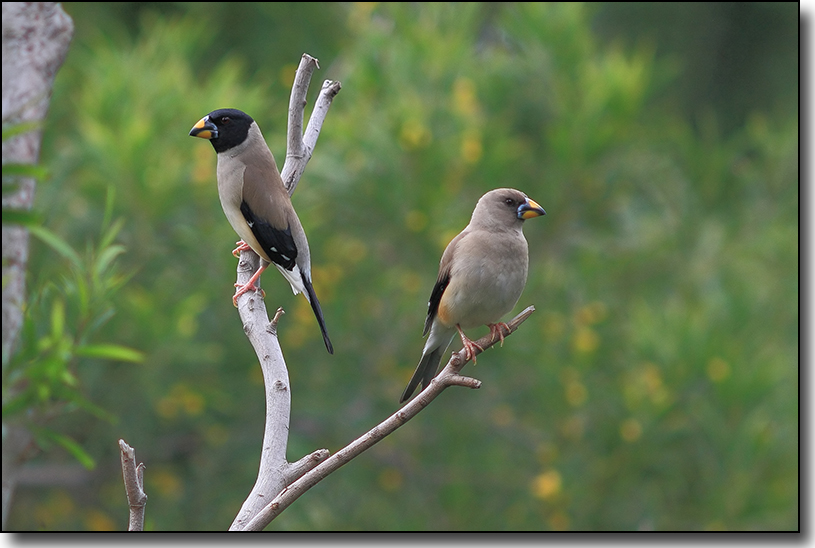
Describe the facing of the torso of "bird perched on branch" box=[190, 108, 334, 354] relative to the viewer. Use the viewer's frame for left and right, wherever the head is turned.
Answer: facing to the left of the viewer

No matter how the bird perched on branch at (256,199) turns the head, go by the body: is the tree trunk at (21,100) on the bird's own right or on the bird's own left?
on the bird's own right

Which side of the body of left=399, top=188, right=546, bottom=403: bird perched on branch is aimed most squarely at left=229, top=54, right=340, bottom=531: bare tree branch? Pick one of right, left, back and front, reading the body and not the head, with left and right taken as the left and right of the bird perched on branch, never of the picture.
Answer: right

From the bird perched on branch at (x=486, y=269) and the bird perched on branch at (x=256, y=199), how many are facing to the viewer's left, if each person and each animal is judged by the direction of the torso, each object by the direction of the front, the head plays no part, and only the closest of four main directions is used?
1

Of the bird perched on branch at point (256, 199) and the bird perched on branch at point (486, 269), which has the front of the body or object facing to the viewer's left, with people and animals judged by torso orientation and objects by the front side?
the bird perched on branch at point (256, 199)
